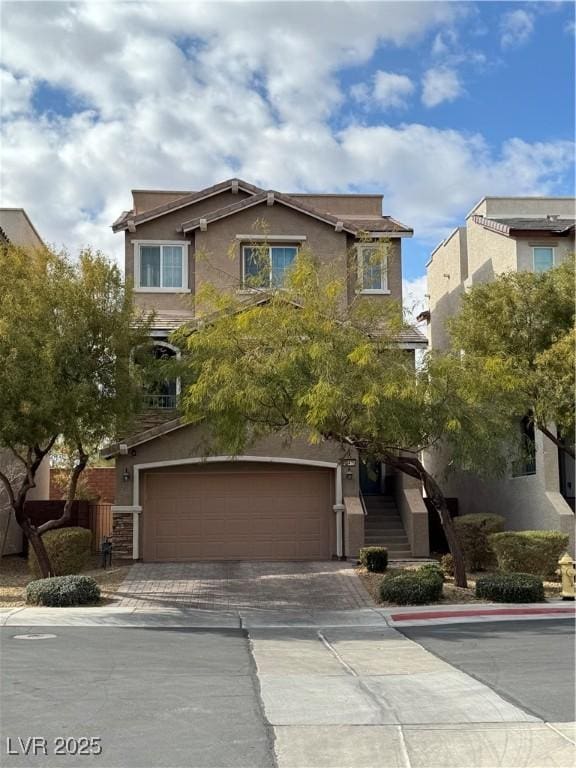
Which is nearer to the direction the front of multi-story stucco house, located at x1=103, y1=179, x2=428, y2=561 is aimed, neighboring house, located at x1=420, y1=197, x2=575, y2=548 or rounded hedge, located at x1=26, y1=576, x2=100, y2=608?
the rounded hedge

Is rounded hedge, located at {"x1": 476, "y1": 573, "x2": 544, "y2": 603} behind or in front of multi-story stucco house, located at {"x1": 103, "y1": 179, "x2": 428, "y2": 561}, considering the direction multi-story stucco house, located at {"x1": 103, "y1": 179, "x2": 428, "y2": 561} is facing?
in front

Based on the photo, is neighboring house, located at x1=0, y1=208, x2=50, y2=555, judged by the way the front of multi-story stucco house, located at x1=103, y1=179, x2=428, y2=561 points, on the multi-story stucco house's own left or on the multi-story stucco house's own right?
on the multi-story stucco house's own right

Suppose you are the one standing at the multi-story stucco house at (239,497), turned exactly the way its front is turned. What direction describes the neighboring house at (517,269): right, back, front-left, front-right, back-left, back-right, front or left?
left

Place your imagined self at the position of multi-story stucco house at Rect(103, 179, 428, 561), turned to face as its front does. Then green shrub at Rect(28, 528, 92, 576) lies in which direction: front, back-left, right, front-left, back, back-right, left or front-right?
front-right

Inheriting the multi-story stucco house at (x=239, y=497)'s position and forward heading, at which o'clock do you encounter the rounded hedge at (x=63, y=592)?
The rounded hedge is roughly at 1 o'clock from the multi-story stucco house.

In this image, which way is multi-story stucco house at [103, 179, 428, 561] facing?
toward the camera

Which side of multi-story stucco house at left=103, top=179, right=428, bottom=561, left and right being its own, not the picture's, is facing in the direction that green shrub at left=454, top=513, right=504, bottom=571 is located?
left

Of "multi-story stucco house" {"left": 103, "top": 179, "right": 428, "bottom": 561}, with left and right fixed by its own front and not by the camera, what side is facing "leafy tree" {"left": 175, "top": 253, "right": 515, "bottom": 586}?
front

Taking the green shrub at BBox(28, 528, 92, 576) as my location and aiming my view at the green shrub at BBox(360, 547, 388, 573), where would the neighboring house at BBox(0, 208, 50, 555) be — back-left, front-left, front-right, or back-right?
back-left

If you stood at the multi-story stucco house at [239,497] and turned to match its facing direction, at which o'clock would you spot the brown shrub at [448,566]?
The brown shrub is roughly at 10 o'clock from the multi-story stucco house.
